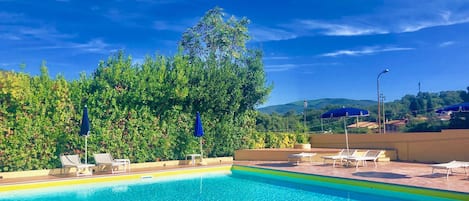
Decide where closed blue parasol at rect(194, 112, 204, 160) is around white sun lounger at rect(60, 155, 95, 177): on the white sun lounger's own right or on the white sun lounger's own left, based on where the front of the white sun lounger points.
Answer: on the white sun lounger's own left

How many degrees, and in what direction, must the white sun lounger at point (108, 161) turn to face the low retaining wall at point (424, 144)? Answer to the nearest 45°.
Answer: approximately 45° to its left

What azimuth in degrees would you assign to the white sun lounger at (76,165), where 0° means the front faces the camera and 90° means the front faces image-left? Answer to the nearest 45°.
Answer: approximately 315°

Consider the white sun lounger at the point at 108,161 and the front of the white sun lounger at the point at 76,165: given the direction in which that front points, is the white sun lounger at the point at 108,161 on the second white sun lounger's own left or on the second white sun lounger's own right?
on the second white sun lounger's own left

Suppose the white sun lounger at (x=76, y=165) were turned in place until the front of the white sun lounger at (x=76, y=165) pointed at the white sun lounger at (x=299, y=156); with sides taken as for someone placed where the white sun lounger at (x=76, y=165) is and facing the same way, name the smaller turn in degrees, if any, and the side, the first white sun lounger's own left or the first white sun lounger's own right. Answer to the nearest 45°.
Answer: approximately 45° to the first white sun lounger's own left

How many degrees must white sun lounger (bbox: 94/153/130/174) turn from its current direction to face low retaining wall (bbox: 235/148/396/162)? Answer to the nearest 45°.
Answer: approximately 45° to its left

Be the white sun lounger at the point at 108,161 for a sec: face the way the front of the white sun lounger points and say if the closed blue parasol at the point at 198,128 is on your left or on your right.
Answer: on your left

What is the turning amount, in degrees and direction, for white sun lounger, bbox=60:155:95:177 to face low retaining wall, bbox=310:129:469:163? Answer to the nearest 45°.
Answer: approximately 45° to its left
